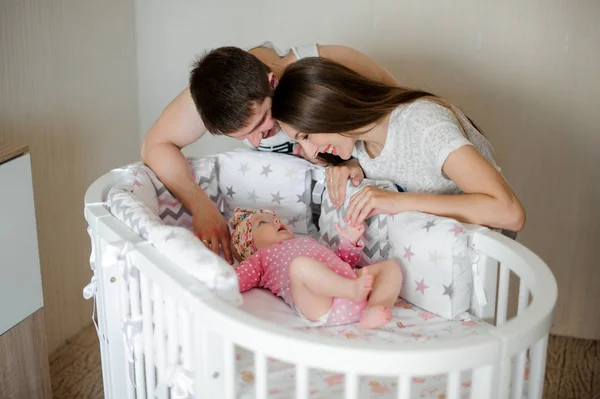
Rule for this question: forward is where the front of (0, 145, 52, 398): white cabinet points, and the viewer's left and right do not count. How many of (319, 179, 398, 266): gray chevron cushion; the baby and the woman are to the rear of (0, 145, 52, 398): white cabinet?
0

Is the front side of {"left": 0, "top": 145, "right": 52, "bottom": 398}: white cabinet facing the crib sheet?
yes

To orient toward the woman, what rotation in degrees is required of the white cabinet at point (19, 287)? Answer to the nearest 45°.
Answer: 0° — it already faces them

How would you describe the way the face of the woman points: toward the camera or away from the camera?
toward the camera

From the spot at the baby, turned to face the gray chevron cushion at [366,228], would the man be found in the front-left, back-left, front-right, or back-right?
front-left

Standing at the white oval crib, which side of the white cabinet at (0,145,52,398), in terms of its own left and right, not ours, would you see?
front

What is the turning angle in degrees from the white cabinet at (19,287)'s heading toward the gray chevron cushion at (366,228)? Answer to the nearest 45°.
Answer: approximately 45° to its left

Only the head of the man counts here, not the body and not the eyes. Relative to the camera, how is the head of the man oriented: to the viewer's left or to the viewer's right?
to the viewer's right

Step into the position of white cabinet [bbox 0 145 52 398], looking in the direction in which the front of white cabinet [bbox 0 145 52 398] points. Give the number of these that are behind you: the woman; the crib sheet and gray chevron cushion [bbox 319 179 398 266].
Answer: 0

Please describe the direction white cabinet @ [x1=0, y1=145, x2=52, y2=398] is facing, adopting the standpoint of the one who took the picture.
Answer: facing the viewer and to the right of the viewer
